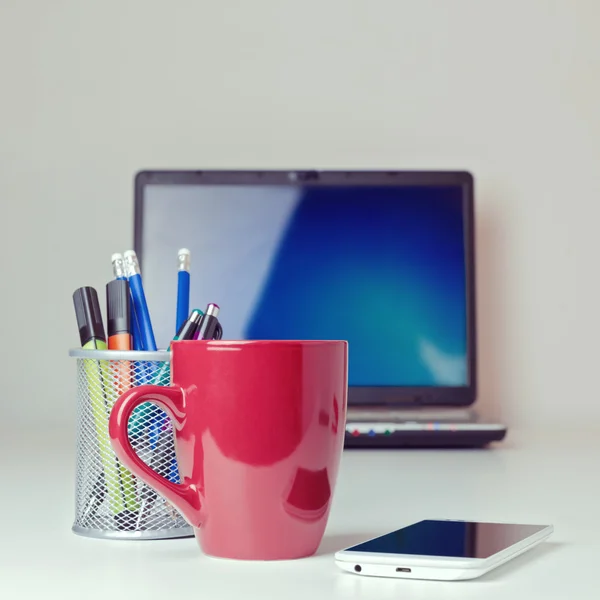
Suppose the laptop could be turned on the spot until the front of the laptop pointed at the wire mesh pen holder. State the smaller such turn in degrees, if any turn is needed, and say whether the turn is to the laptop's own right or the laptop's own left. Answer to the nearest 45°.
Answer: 0° — it already faces it

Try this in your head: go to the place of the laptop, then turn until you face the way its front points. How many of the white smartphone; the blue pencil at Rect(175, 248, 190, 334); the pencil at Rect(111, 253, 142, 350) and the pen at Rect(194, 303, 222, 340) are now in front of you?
4

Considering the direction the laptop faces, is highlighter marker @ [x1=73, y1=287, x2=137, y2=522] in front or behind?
in front

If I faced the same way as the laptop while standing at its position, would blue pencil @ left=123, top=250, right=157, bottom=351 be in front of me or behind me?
in front

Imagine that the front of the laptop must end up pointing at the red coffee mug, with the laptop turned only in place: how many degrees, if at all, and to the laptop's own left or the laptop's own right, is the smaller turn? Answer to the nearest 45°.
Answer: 0° — it already faces it

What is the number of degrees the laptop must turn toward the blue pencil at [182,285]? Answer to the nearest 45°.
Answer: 0° — it already faces it

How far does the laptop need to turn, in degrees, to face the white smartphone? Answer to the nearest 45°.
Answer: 0° — it already faces it

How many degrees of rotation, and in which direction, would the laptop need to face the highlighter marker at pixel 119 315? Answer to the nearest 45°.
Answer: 0° — it already faces it

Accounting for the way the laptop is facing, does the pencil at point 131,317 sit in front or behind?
in front

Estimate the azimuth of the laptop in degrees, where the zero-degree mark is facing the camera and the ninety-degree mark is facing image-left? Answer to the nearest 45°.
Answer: approximately 0°
